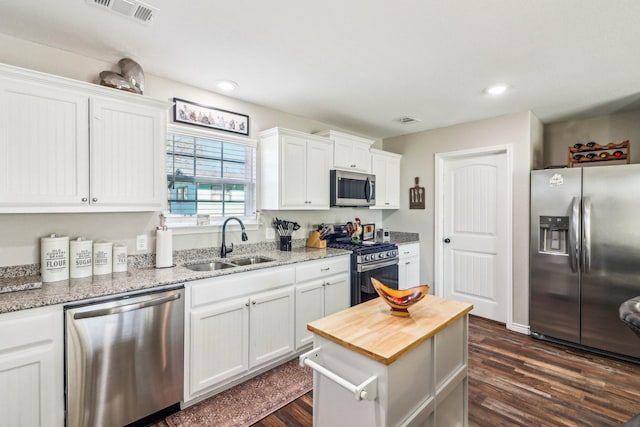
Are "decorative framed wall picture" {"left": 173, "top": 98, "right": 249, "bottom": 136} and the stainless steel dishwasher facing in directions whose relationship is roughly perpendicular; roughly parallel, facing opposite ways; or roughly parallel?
roughly parallel

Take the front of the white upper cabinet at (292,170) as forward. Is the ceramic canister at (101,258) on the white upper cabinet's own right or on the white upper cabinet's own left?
on the white upper cabinet's own right

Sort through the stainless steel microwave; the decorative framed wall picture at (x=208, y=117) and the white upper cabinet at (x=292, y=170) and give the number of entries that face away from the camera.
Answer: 0

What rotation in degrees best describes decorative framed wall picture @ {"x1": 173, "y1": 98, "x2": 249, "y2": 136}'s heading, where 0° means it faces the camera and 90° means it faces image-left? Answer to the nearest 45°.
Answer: approximately 315°

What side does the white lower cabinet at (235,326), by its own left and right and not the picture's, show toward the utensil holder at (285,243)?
left

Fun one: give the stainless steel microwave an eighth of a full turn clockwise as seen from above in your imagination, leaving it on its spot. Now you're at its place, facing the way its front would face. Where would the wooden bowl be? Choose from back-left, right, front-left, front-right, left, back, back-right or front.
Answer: front

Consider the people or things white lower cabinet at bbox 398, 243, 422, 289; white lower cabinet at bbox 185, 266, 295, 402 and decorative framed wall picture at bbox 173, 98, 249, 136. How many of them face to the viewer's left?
0

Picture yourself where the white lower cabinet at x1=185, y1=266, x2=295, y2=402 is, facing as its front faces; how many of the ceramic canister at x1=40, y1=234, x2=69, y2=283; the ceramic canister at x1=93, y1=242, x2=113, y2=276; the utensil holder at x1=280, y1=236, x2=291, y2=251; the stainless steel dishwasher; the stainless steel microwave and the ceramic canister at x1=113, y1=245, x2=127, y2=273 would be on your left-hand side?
2

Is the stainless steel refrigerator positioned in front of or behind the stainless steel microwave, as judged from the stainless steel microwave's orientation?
in front

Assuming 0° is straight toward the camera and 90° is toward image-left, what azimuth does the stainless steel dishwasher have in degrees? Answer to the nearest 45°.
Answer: approximately 315°

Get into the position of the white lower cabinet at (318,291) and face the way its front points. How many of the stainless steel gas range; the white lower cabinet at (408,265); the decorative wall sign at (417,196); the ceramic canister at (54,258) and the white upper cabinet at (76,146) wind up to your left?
3

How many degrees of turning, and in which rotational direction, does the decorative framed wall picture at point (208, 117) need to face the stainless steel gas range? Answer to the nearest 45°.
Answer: approximately 45° to its left

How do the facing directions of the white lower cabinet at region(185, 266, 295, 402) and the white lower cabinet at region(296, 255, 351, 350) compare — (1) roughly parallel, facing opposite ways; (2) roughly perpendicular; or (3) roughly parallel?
roughly parallel

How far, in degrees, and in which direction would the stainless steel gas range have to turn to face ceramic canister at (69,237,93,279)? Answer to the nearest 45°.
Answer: approximately 90° to its right

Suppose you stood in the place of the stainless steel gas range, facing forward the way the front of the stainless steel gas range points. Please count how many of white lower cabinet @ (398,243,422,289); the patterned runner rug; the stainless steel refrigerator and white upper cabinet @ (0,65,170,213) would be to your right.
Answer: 2

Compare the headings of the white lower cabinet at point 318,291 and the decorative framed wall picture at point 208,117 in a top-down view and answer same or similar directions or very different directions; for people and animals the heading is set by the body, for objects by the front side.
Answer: same or similar directions
